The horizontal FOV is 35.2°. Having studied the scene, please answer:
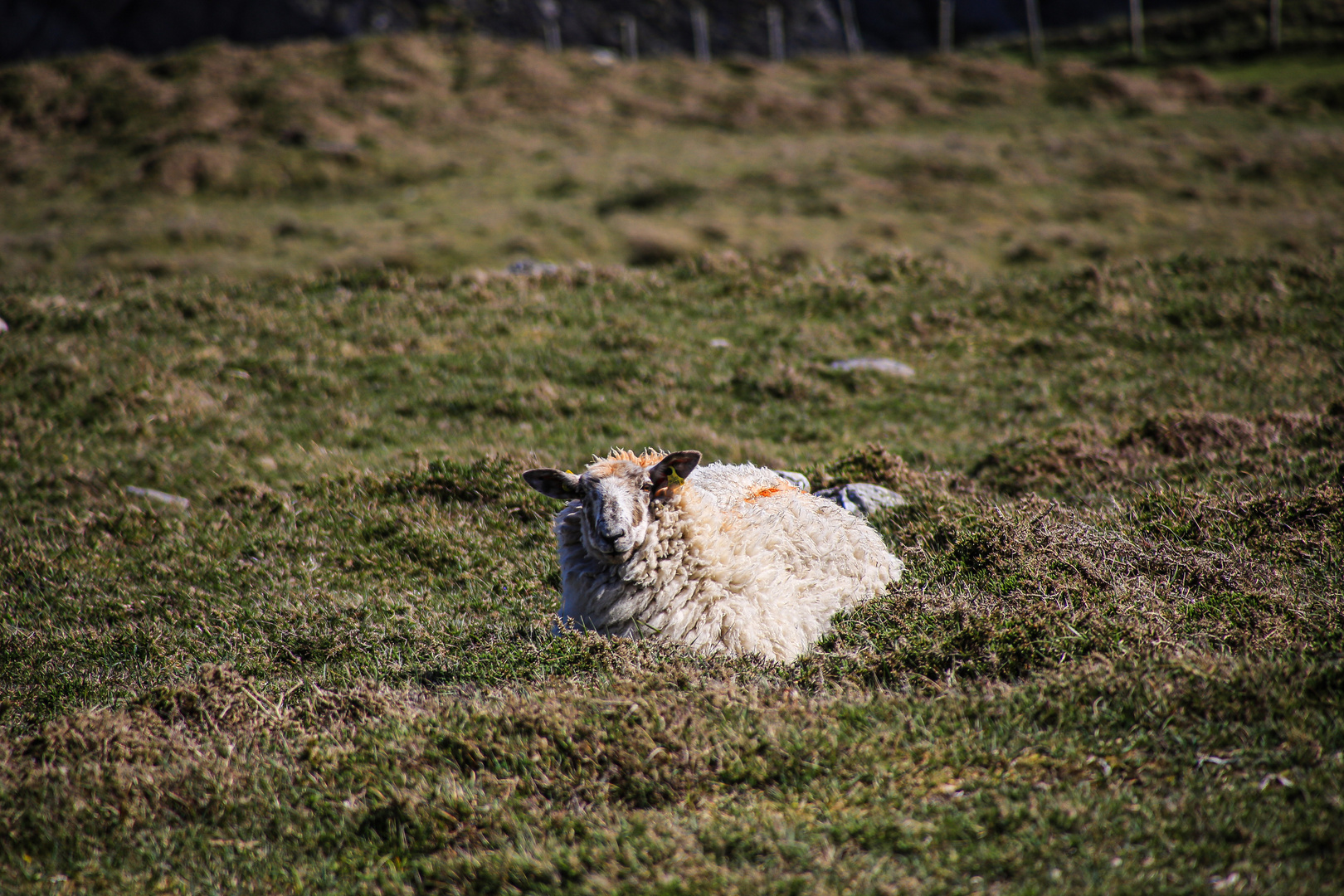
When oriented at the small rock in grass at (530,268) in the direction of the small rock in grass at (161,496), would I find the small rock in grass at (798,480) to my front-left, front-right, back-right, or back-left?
front-left

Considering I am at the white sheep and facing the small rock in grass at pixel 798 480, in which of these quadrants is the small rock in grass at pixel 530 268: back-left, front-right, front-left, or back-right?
front-left

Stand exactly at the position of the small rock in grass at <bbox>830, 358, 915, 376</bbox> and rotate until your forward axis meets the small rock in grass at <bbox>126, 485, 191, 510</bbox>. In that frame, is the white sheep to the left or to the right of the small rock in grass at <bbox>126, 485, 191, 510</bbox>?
left

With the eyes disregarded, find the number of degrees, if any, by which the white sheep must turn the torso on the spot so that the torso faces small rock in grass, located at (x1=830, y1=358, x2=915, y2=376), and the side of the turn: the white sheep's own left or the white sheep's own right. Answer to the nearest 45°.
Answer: approximately 135° to the white sheep's own right

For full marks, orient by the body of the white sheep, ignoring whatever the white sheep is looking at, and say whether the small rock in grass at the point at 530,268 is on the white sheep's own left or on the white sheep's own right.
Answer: on the white sheep's own right

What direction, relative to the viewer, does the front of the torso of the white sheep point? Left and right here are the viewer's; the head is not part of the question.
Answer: facing the viewer and to the left of the viewer
